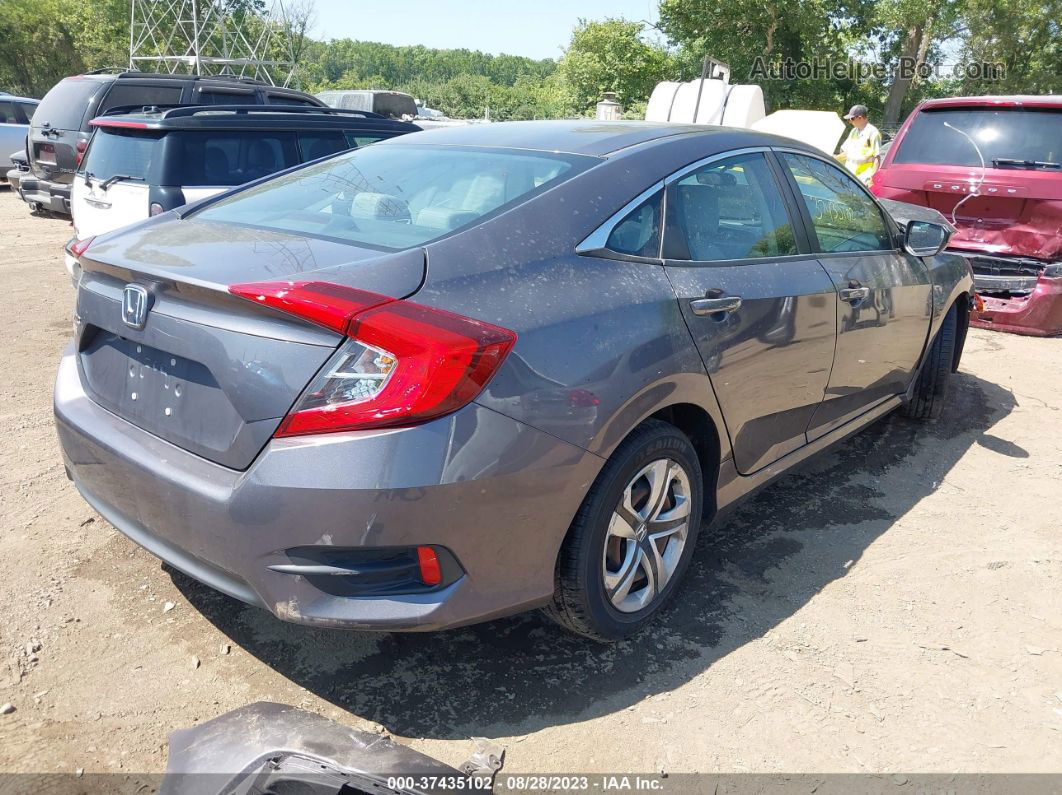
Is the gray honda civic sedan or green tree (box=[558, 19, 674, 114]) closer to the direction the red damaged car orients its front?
the green tree

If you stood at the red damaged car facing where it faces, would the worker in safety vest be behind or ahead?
ahead

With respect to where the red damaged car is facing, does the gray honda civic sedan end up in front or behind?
behind

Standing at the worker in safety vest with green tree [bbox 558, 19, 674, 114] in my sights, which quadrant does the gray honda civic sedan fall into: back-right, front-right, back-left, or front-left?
back-left

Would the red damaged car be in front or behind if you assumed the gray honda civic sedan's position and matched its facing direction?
in front

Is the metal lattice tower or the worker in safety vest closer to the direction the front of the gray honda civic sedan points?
the worker in safety vest

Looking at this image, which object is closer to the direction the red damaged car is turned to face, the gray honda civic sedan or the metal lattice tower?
the metal lattice tower

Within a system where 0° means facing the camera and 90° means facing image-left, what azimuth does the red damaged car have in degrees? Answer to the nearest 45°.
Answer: approximately 180°

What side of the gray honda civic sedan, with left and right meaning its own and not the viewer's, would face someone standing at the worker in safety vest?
front

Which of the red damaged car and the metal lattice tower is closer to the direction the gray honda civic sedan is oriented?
the red damaged car

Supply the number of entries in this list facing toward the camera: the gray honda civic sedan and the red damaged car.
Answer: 0

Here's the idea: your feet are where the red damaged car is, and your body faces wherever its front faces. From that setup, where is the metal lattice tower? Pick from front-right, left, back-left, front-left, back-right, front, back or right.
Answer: front-left

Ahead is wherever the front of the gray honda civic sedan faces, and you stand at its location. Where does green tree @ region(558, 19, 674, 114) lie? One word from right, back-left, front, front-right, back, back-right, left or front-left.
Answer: front-left
